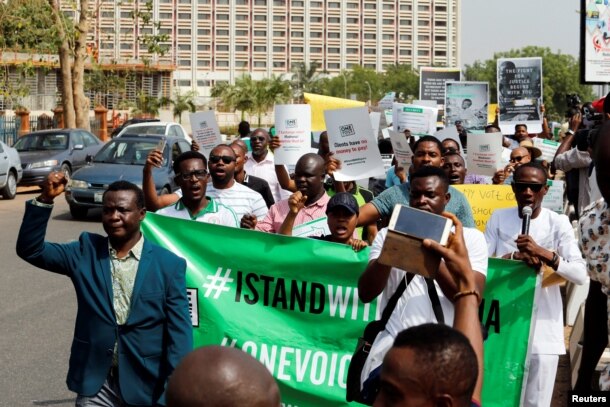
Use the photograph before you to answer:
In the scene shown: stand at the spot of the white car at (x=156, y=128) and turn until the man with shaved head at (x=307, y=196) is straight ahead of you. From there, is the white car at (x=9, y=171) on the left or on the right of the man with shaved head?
right

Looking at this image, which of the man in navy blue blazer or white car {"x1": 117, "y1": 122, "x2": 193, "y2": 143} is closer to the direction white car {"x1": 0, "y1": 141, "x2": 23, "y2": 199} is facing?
the man in navy blue blazer

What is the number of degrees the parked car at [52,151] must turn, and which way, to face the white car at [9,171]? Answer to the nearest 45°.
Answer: approximately 45° to its left

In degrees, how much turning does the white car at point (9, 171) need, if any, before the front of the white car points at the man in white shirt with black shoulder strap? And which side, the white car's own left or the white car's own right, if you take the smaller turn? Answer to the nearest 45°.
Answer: approximately 45° to the white car's own left

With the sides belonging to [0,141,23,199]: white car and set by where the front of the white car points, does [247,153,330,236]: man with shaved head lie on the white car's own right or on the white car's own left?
on the white car's own left

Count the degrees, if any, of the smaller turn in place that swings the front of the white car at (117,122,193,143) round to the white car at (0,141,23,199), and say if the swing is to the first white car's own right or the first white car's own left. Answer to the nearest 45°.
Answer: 0° — it already faces it

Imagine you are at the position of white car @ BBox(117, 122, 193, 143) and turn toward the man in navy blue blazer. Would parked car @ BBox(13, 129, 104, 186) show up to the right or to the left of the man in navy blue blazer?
right

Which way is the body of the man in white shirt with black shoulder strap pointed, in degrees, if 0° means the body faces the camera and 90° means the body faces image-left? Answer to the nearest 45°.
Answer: approximately 0°

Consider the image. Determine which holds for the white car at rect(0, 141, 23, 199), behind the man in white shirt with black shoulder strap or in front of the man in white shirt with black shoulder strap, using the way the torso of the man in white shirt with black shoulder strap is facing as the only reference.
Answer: behind

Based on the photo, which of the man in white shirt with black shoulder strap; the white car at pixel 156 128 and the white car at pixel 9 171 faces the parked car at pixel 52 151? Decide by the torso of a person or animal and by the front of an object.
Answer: the white car at pixel 156 128

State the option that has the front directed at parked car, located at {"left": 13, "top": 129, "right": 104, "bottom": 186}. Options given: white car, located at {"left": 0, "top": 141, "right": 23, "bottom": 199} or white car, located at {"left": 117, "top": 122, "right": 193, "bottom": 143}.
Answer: white car, located at {"left": 117, "top": 122, "right": 193, "bottom": 143}
